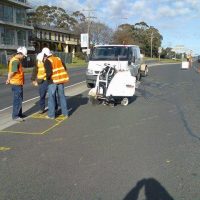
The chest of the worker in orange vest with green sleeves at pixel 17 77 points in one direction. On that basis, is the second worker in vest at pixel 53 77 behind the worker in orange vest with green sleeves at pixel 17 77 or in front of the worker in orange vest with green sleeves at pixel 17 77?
in front

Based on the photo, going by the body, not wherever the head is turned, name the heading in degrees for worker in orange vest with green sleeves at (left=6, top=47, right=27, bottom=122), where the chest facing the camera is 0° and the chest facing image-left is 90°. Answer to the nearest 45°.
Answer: approximately 270°

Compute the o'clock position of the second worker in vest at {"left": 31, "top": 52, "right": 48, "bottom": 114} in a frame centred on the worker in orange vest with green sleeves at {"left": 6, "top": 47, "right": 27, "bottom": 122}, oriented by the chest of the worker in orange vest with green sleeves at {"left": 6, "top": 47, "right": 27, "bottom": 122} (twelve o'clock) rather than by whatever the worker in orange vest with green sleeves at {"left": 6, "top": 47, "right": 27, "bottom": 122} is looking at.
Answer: the second worker in vest at {"left": 31, "top": 52, "right": 48, "bottom": 114} is roughly at 10 o'clock from the worker in orange vest with green sleeves at {"left": 6, "top": 47, "right": 27, "bottom": 122}.

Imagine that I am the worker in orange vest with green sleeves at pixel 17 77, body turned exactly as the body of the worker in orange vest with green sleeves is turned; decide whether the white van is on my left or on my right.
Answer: on my left
